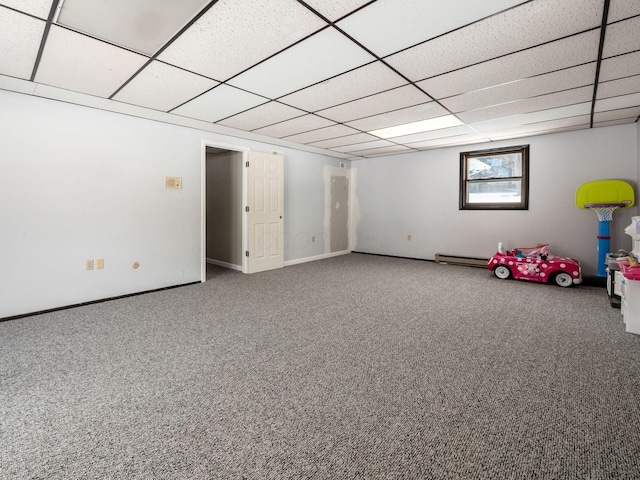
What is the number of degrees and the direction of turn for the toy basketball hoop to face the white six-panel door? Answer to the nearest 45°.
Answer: approximately 45° to its right

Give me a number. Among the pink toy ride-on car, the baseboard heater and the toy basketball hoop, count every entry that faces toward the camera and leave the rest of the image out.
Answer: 2

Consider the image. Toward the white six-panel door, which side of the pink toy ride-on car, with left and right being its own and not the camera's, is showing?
back

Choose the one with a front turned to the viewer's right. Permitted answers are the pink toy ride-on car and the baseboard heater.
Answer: the pink toy ride-on car

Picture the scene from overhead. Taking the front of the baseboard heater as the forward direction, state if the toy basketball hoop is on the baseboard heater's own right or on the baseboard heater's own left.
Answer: on the baseboard heater's own left

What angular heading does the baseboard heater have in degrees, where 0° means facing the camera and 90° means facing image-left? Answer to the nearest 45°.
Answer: approximately 0°

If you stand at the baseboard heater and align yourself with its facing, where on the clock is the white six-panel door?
The white six-panel door is roughly at 2 o'clock from the baseboard heater.

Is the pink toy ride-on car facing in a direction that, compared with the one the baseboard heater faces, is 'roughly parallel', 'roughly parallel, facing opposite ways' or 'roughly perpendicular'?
roughly perpendicular

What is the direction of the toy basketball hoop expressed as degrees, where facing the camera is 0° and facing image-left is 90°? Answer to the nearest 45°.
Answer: approximately 0°

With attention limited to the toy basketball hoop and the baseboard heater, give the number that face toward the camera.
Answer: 2

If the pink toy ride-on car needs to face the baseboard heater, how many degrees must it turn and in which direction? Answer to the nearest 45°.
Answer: approximately 135° to its left

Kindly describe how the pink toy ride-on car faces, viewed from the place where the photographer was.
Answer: facing to the right of the viewer

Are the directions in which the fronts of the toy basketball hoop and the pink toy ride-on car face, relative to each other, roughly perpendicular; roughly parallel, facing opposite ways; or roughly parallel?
roughly perpendicular
